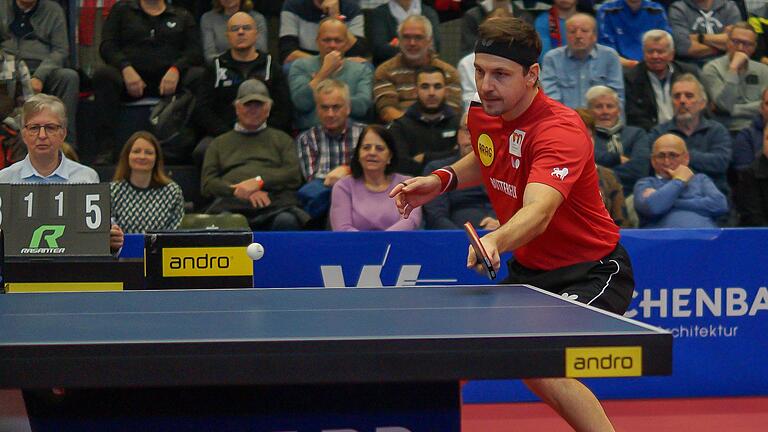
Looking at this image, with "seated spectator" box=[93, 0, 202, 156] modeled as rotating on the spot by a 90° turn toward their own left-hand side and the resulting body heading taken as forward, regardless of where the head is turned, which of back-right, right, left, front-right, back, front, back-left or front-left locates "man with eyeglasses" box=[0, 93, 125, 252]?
right

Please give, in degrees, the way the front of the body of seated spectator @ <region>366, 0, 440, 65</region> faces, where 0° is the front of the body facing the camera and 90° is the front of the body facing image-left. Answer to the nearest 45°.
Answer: approximately 0°

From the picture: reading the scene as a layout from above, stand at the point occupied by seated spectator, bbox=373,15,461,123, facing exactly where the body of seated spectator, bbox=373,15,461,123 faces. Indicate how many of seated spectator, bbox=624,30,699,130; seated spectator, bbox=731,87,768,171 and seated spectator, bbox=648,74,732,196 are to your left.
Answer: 3

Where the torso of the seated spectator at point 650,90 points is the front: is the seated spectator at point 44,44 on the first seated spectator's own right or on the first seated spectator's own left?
on the first seated spectator's own right

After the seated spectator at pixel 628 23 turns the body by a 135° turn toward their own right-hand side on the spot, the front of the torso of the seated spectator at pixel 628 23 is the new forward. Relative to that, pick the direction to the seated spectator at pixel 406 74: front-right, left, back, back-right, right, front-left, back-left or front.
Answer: left

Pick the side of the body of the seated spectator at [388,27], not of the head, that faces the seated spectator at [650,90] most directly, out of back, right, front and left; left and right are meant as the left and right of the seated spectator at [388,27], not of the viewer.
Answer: left

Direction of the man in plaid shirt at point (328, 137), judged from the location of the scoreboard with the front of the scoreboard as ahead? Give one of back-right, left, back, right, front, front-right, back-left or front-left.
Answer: back-left
